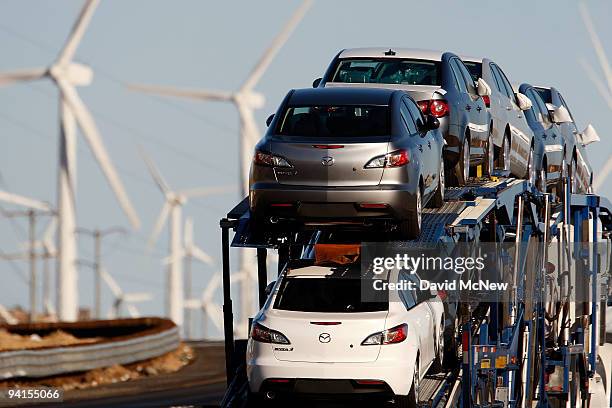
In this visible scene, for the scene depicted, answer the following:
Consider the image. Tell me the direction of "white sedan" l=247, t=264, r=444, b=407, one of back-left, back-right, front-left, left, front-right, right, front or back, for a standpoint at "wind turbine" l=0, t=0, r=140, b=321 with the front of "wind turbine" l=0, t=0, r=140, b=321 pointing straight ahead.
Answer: front-left

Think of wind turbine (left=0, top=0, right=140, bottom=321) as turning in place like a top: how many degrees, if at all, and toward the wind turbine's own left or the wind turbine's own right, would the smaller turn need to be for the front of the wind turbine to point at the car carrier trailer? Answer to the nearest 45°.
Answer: approximately 45° to the wind turbine's own left

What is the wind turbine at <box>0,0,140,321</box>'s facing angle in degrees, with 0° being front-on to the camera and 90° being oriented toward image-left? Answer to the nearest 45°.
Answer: approximately 45°
